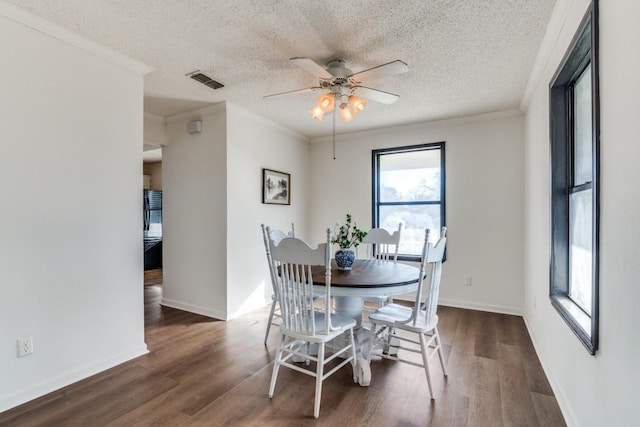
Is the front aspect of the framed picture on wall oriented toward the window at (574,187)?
yes

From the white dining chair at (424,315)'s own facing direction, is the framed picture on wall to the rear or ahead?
ahead

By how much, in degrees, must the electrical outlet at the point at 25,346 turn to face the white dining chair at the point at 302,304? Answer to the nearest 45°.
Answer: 0° — it already faces it

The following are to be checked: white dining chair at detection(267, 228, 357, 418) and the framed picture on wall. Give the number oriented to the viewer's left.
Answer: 0

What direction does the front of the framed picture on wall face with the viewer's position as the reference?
facing the viewer and to the right of the viewer

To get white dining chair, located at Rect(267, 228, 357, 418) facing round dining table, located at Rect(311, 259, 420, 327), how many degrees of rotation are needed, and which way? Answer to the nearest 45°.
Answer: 0° — it already faces it

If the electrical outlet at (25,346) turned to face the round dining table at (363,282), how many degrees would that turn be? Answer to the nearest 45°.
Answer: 0° — it already faces it

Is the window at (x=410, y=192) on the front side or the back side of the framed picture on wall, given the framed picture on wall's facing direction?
on the front side

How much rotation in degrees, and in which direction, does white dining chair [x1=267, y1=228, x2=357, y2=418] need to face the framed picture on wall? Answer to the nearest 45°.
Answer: approximately 45° to its left

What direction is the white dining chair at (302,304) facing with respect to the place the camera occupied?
facing away from the viewer and to the right of the viewer

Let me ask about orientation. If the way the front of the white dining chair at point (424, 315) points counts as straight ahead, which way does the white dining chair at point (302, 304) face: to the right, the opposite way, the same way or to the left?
to the right

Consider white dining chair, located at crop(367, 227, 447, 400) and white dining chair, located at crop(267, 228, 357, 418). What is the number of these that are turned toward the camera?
0

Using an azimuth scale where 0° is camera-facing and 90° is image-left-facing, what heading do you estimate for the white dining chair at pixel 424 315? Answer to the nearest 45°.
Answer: approximately 135°

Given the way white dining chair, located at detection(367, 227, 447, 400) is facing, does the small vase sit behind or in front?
in front
